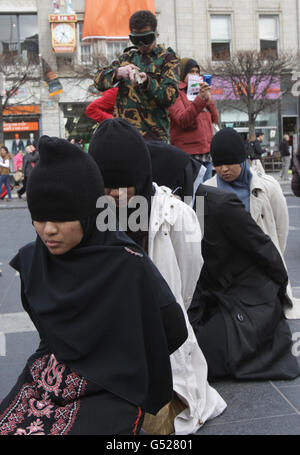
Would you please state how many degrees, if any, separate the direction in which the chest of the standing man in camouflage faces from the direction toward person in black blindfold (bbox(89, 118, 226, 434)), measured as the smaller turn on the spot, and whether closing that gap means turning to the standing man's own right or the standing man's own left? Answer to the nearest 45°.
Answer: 0° — they already face them

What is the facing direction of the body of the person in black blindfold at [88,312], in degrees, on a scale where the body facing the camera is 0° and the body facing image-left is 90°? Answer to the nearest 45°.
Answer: approximately 45°

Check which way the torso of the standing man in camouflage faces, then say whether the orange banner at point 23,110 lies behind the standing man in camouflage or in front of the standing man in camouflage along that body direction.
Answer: behind

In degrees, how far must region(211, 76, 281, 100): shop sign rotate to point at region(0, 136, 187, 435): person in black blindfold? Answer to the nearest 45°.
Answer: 0° — it already faces them

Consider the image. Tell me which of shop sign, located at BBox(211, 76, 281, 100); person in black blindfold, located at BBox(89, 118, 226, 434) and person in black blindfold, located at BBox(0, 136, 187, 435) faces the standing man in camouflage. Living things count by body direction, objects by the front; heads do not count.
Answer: the shop sign

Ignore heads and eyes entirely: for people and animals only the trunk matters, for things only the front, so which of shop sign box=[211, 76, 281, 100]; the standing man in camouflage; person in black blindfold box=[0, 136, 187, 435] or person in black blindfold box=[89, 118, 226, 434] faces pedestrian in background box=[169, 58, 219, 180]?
the shop sign

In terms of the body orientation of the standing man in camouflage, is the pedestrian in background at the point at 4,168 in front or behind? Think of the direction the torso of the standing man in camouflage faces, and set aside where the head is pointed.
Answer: behind

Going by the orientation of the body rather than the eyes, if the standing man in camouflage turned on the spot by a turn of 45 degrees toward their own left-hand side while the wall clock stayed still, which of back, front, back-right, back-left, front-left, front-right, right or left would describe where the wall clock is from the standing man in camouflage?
back-left

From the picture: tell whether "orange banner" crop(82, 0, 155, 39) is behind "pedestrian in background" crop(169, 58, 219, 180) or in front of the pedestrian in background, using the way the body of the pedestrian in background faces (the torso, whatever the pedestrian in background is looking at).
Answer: behind

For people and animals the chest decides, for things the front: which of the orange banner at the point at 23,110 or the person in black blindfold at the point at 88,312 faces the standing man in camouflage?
the orange banner

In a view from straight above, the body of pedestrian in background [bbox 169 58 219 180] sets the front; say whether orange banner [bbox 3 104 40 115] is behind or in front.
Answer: behind
